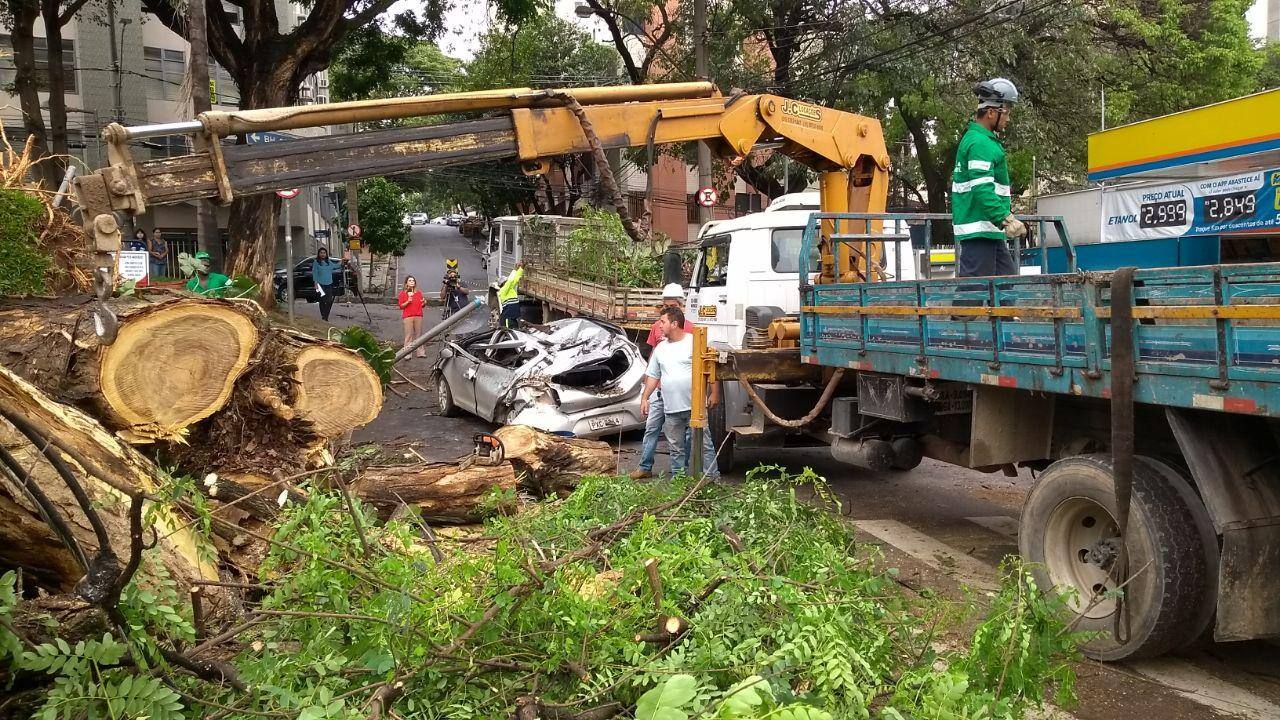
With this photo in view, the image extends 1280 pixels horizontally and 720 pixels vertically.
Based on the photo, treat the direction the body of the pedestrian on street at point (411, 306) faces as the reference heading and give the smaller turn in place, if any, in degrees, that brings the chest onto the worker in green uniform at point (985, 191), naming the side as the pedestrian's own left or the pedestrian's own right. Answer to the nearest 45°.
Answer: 0° — they already face them

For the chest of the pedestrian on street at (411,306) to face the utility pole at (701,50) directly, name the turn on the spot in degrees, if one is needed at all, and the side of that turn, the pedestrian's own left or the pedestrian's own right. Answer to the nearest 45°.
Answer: approximately 90° to the pedestrian's own left

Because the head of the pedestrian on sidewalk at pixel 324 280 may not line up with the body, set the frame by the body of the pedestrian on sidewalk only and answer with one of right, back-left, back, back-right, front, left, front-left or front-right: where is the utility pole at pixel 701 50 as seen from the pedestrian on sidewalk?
front-left

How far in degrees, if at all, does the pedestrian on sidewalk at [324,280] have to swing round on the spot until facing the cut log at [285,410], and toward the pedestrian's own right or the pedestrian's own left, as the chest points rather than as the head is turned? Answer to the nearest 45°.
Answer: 0° — they already face it

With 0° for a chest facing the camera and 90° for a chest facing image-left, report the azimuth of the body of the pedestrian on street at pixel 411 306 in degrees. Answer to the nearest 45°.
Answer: approximately 0°

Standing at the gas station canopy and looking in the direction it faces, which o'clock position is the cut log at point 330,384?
The cut log is roughly at 11 o'clock from the gas station canopy.

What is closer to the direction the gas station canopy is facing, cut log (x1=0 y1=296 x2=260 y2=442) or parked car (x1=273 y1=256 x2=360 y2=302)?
the cut log

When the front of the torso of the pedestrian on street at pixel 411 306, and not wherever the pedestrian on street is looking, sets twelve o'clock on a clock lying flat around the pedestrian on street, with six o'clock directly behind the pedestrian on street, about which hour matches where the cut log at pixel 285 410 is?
The cut log is roughly at 12 o'clock from the pedestrian on street.
